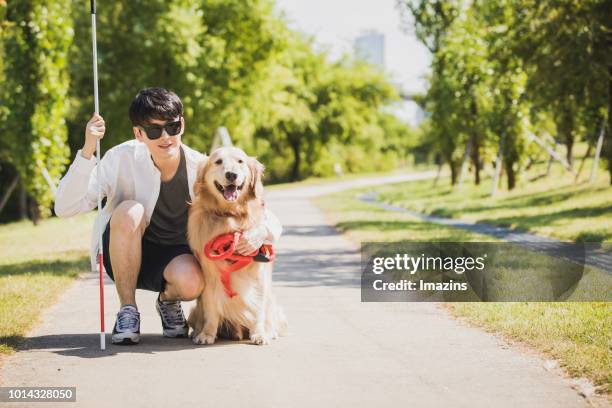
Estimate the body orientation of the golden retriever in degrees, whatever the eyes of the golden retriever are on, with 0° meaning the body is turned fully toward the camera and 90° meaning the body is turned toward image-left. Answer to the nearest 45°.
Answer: approximately 0°

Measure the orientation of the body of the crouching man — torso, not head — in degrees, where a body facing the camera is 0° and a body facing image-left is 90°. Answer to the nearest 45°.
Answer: approximately 0°

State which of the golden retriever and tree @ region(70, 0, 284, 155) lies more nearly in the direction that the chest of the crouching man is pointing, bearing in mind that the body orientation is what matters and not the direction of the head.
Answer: the golden retriever

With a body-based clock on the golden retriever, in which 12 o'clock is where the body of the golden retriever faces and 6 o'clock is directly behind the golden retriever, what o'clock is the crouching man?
The crouching man is roughly at 4 o'clock from the golden retriever.

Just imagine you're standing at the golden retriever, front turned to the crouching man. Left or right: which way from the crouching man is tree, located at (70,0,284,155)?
right

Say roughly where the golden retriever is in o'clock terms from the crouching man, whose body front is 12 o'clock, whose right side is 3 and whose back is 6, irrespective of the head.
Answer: The golden retriever is roughly at 10 o'clock from the crouching man.

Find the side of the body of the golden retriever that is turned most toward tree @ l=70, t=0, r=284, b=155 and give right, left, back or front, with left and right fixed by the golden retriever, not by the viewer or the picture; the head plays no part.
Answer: back

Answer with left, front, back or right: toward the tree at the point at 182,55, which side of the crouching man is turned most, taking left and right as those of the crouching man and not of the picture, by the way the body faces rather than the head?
back

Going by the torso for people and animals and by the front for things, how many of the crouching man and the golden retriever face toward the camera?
2
